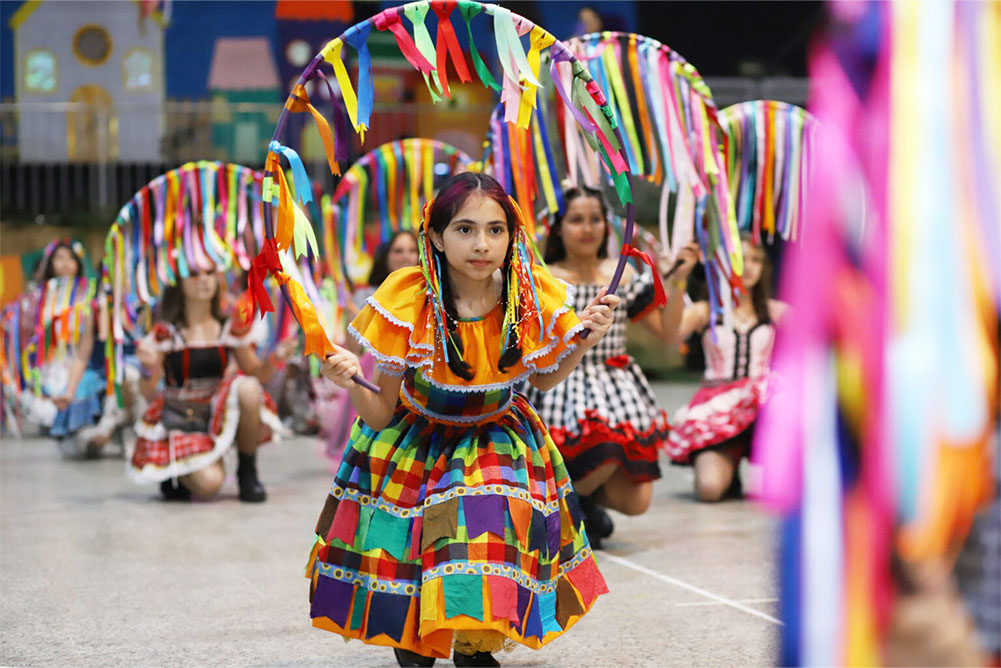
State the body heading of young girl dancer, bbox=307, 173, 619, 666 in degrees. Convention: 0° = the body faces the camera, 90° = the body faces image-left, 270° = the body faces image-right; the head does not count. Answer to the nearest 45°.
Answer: approximately 0°

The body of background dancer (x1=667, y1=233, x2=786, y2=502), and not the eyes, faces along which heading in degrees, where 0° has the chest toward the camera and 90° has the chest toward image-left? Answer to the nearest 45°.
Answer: approximately 0°

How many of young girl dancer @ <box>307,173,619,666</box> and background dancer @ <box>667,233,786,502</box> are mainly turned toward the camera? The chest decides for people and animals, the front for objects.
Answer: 2

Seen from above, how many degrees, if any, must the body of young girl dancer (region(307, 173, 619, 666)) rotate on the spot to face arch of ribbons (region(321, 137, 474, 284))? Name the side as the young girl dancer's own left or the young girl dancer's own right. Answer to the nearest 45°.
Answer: approximately 180°

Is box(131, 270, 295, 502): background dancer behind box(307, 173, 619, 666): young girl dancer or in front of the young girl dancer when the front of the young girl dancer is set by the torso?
behind

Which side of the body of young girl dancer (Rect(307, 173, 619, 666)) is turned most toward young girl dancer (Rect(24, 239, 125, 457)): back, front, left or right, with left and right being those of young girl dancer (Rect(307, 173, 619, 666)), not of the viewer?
back

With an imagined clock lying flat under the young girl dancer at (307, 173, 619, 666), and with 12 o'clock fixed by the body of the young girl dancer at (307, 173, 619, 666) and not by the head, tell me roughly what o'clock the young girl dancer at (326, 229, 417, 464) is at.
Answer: the young girl dancer at (326, 229, 417, 464) is roughly at 6 o'clock from the young girl dancer at (307, 173, 619, 666).

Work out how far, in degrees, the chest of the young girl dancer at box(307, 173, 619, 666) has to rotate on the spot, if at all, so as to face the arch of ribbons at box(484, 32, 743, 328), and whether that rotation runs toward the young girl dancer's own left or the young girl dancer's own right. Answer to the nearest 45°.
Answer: approximately 180°
